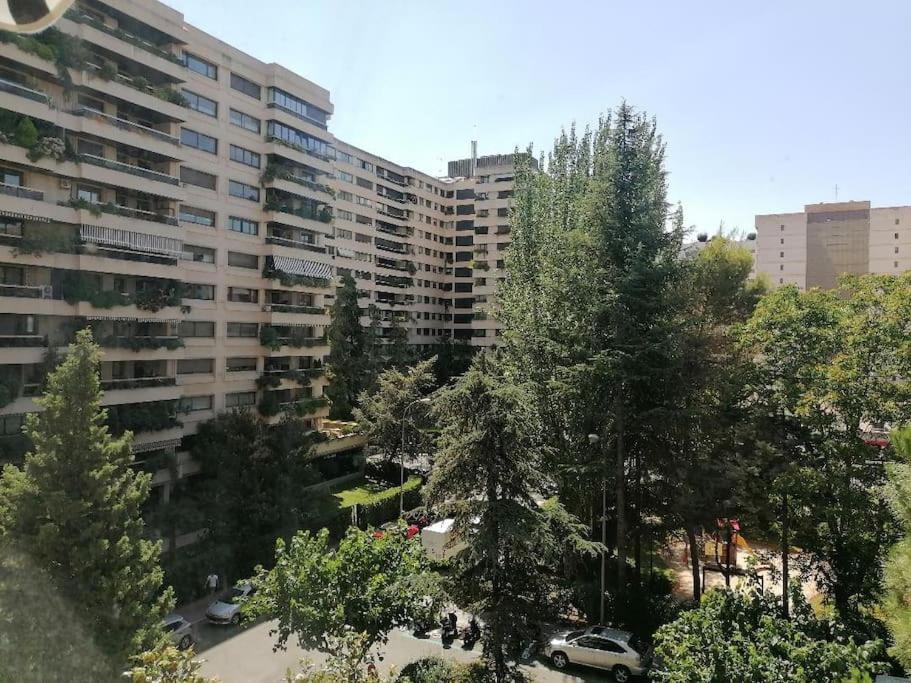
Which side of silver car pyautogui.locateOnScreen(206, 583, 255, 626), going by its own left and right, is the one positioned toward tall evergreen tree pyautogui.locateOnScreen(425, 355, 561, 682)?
left

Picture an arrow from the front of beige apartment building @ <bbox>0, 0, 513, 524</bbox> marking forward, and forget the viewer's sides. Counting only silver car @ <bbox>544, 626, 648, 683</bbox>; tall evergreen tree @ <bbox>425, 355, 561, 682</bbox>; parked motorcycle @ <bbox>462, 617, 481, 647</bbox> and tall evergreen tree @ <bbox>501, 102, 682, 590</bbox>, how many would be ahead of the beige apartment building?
4

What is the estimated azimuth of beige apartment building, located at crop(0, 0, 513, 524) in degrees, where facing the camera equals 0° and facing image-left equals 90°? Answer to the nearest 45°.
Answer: approximately 315°

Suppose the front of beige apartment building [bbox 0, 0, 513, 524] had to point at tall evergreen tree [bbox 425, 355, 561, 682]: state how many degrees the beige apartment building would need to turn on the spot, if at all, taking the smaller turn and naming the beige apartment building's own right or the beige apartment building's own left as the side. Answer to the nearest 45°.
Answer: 0° — it already faces it

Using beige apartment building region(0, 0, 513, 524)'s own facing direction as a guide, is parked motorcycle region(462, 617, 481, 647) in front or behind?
in front

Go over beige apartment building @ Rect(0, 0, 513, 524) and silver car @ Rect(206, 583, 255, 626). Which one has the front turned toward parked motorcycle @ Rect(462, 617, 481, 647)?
the beige apartment building

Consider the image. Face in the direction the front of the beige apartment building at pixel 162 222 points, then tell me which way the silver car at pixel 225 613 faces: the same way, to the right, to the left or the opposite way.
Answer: to the right

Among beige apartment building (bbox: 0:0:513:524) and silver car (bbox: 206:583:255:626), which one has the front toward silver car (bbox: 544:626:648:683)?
the beige apartment building

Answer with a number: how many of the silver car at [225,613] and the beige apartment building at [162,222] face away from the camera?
0

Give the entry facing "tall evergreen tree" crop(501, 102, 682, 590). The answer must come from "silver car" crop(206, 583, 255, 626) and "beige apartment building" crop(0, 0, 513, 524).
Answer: the beige apartment building
